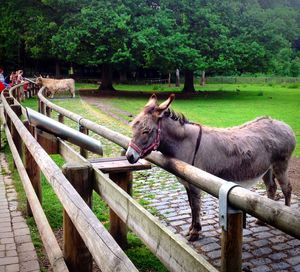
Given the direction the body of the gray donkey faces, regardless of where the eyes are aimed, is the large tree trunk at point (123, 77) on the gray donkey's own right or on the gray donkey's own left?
on the gray donkey's own right

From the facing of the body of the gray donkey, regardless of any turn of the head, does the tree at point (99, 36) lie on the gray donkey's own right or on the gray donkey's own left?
on the gray donkey's own right
